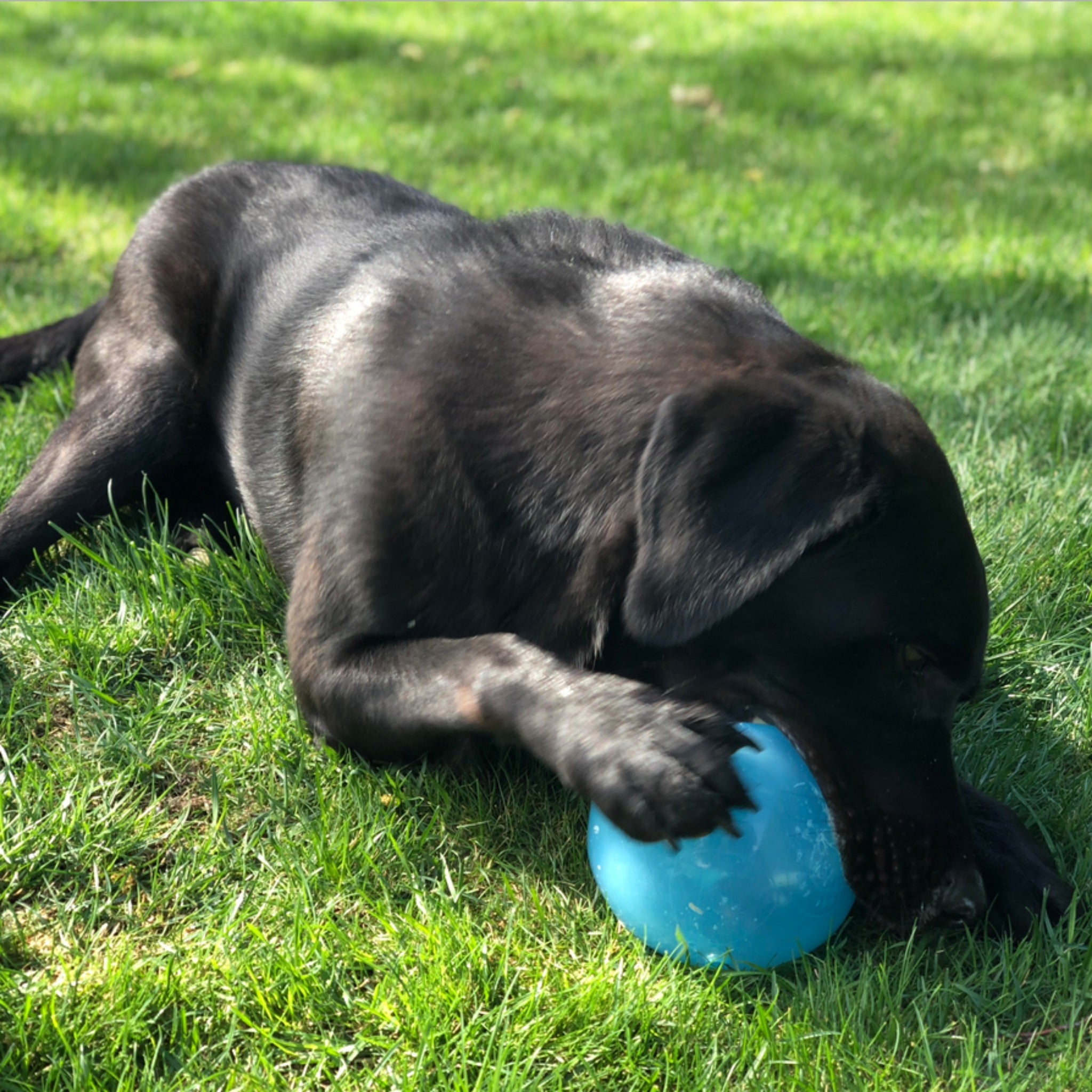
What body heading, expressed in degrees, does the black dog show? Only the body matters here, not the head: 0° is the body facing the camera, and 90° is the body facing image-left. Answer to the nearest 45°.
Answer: approximately 315°
